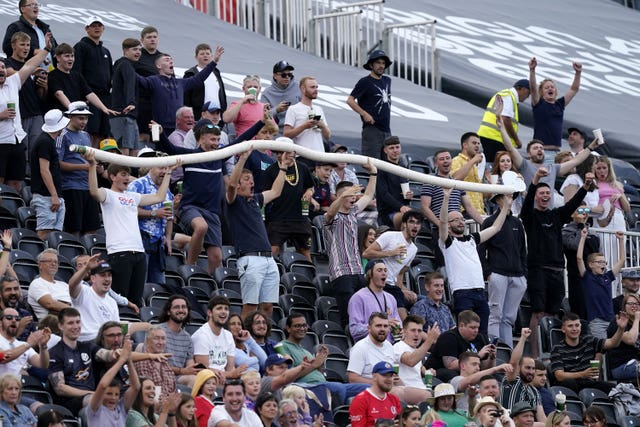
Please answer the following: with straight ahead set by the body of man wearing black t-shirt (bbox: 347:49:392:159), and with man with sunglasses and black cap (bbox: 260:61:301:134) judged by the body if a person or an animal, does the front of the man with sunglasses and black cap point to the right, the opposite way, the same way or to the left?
the same way

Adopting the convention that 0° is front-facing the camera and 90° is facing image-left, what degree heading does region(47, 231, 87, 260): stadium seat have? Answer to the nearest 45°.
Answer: approximately 315°

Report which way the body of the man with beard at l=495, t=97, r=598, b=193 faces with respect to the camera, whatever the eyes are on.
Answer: toward the camera

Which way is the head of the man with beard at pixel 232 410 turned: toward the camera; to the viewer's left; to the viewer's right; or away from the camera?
toward the camera

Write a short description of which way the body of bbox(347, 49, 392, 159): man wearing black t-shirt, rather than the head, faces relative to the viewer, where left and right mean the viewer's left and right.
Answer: facing the viewer and to the right of the viewer

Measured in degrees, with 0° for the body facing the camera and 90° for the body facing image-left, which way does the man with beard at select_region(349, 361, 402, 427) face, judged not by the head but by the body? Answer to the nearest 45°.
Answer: approximately 315°

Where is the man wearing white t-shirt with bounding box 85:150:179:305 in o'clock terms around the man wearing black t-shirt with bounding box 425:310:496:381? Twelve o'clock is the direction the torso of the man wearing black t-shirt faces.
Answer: The man wearing white t-shirt is roughly at 4 o'clock from the man wearing black t-shirt.

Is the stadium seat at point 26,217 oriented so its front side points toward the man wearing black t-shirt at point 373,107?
no

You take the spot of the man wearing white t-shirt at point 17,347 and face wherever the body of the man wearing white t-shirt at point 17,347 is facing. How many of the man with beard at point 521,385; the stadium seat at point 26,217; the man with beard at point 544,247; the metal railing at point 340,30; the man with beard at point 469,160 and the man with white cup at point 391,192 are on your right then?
0

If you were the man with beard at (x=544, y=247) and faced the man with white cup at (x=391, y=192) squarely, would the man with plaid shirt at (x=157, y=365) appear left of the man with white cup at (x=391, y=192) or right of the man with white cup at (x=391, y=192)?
left

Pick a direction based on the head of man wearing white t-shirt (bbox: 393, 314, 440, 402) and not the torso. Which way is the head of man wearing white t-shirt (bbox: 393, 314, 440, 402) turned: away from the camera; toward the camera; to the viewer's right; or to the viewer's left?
toward the camera

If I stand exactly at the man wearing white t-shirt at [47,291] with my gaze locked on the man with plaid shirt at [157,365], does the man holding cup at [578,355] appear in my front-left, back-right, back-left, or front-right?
front-left

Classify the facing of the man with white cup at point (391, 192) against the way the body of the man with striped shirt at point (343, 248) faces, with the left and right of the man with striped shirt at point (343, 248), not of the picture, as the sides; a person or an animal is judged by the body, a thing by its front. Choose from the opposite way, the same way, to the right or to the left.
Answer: the same way

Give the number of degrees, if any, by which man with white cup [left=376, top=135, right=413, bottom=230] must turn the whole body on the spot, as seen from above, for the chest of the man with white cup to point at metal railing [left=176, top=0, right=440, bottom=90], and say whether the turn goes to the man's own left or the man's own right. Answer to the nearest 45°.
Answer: approximately 135° to the man's own left

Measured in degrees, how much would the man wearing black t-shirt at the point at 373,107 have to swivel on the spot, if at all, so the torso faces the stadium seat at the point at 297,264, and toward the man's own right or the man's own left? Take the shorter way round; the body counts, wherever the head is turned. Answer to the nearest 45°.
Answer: approximately 45° to the man's own right

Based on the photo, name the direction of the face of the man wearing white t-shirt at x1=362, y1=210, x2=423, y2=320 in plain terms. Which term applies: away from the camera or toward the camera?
toward the camera

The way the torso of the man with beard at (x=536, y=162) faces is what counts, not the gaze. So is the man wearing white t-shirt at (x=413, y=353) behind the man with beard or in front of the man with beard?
in front
